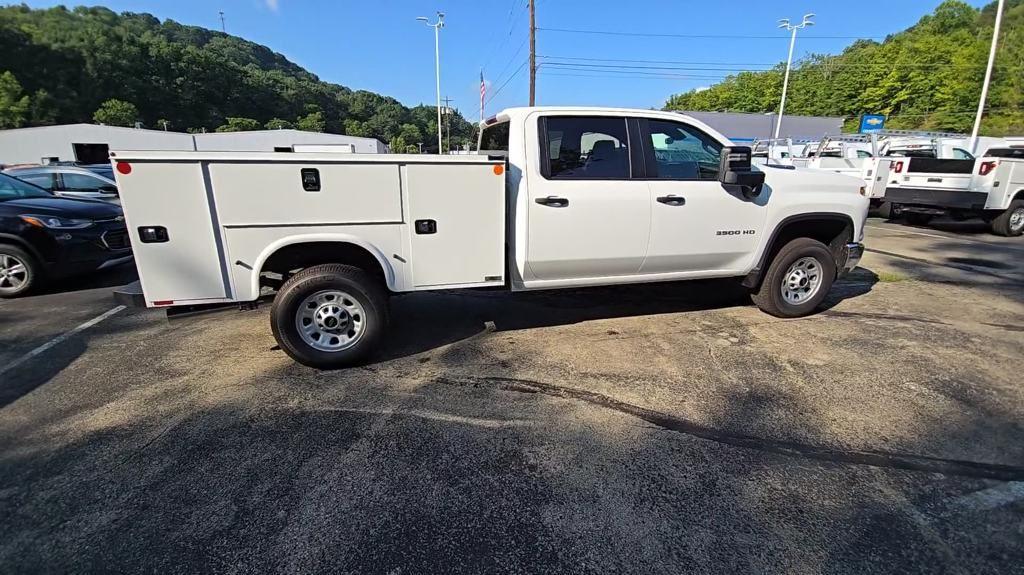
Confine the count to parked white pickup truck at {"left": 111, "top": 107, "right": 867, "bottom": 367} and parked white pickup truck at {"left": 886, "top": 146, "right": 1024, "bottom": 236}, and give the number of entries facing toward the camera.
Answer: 0

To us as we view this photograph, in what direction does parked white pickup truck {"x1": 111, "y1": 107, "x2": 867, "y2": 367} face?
facing to the right of the viewer

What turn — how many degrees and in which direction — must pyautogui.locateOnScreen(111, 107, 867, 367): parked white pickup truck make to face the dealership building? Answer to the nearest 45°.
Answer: approximately 135° to its left

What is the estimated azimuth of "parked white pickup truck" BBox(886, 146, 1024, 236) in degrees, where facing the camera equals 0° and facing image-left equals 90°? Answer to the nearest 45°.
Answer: approximately 225°

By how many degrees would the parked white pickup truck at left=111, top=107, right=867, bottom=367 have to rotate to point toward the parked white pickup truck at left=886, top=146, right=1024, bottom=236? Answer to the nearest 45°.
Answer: approximately 45° to its left

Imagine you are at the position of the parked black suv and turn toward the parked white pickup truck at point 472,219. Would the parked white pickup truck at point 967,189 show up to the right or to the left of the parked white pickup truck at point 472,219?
left

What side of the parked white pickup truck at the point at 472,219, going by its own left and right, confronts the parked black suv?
back

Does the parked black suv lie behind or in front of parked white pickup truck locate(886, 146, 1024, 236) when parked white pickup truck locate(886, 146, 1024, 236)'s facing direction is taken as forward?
behind

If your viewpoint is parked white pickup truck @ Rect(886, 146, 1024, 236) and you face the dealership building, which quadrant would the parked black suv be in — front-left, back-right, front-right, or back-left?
front-left

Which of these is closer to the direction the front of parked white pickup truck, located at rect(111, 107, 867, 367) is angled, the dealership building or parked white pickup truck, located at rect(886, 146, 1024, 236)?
the parked white pickup truck
